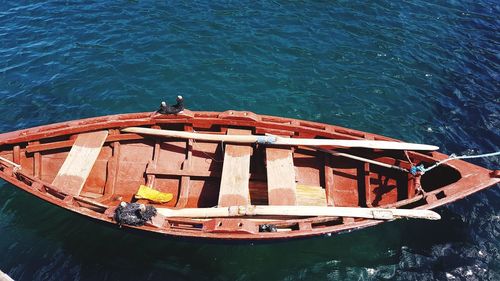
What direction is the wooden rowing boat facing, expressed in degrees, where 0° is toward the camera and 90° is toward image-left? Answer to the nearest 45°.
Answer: approximately 270°
